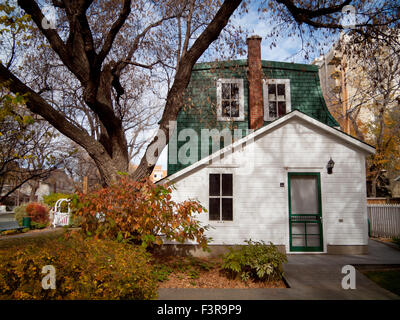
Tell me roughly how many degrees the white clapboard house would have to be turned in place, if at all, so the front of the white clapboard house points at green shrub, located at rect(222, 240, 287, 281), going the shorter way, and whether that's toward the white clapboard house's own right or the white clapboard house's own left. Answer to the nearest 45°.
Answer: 0° — it already faces it

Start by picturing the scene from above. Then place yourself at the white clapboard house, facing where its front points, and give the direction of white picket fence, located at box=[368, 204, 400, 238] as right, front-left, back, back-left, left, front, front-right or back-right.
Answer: back-left

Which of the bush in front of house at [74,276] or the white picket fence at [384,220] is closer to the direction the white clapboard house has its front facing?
the bush in front of house

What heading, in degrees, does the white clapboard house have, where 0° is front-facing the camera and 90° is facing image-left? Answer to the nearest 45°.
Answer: approximately 0°
